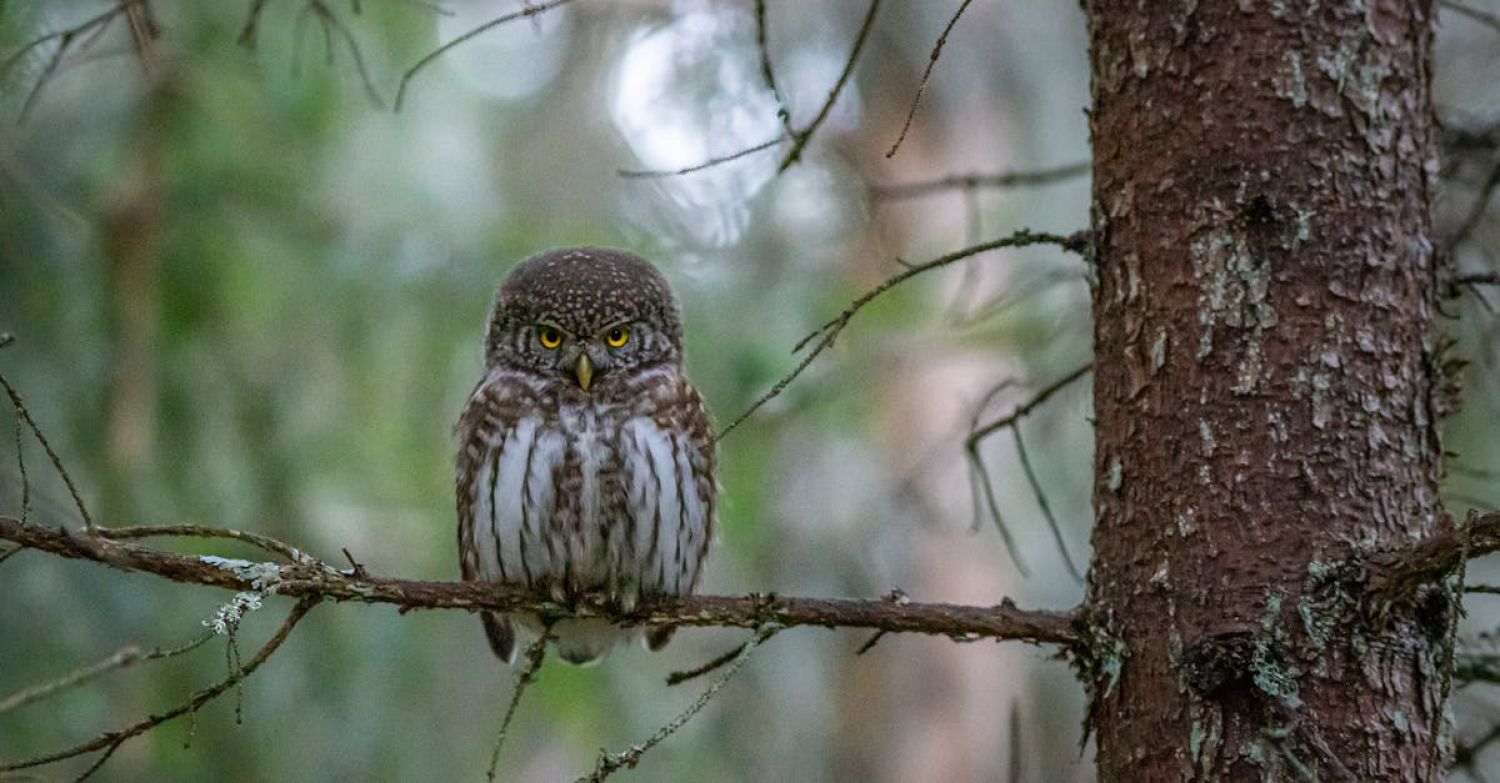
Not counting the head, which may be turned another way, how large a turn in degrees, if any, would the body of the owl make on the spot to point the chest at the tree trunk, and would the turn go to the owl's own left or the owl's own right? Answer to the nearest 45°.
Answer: approximately 45° to the owl's own left

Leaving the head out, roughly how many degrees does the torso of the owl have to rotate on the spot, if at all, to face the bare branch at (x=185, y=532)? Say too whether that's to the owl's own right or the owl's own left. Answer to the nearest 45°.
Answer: approximately 45° to the owl's own right

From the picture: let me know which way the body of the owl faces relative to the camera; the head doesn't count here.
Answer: toward the camera
